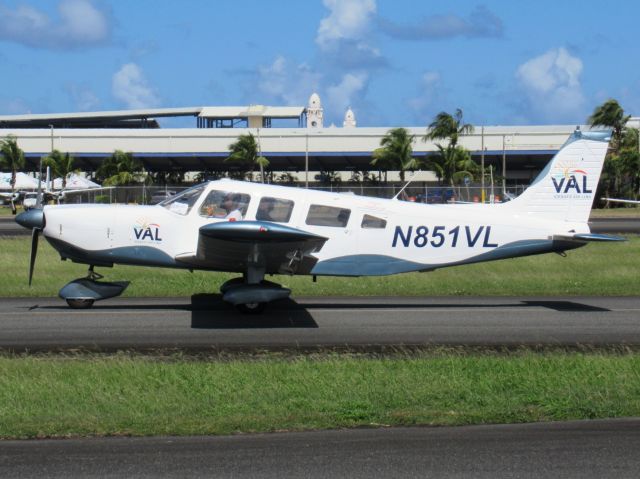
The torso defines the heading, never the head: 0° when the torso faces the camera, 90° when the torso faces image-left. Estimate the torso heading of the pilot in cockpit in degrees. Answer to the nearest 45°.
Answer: approximately 90°

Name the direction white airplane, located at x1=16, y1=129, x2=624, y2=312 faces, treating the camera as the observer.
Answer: facing to the left of the viewer
